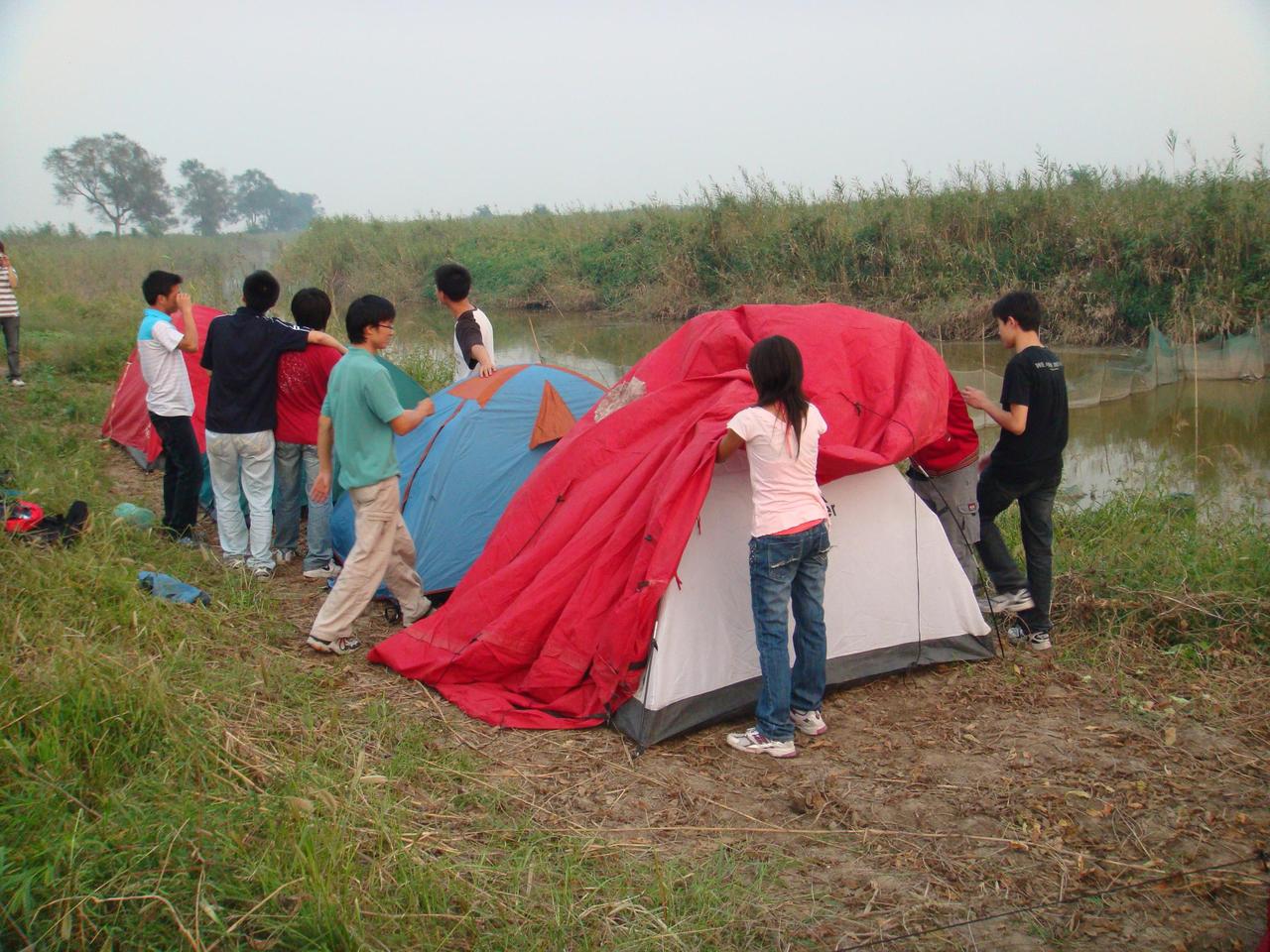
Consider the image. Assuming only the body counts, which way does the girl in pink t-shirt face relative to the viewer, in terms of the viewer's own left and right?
facing away from the viewer and to the left of the viewer

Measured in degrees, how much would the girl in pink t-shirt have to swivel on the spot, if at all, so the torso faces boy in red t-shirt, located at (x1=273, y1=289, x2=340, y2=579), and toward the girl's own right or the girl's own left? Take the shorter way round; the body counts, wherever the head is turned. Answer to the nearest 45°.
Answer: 0° — they already face them

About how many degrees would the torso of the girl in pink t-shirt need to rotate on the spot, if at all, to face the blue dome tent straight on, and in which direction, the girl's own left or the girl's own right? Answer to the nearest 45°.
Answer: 0° — they already face it

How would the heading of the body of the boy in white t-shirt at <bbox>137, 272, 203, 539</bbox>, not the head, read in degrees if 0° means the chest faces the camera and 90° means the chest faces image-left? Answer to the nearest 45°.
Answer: approximately 270°

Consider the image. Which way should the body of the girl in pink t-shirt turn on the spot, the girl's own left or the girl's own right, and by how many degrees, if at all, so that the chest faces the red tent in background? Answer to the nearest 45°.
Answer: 0° — they already face it

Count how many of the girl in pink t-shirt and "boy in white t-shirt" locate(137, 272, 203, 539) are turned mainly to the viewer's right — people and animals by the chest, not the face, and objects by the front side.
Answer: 1

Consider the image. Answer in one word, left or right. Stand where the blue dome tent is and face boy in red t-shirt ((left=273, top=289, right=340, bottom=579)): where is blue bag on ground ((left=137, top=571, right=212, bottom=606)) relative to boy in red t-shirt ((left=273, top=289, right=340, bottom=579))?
left

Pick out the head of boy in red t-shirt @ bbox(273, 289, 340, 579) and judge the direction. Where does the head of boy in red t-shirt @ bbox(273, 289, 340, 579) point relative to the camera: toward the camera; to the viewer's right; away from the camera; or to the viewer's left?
away from the camera
